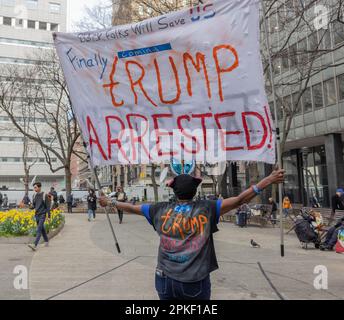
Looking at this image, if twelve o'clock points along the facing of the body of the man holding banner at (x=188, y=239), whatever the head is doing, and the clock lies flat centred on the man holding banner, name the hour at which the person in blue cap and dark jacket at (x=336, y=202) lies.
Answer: The person in blue cap and dark jacket is roughly at 1 o'clock from the man holding banner.

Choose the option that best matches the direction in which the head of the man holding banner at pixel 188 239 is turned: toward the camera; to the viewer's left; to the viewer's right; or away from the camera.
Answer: away from the camera

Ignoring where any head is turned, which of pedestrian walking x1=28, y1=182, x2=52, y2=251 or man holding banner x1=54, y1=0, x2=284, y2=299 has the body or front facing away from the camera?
the man holding banner

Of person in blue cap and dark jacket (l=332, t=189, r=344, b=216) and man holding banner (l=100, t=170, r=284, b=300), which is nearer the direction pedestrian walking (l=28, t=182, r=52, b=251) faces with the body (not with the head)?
the man holding banner

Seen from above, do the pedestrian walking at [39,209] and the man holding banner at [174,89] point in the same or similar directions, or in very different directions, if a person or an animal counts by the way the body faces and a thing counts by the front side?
very different directions

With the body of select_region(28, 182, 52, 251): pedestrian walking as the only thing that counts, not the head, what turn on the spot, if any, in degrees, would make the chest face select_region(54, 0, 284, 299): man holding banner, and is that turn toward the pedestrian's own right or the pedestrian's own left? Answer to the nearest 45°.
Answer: approximately 45° to the pedestrian's own left

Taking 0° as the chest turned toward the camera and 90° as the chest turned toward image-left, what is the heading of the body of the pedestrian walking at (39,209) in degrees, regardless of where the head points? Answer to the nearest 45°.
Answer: approximately 45°

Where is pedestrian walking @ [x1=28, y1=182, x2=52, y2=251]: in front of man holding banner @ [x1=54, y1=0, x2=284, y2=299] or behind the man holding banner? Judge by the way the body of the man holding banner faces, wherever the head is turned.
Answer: in front

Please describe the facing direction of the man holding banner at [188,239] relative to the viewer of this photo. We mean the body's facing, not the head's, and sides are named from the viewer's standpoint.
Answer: facing away from the viewer

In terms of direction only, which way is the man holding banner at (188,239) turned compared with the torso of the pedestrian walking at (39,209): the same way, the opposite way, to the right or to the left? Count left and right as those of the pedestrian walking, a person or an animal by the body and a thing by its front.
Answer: the opposite way

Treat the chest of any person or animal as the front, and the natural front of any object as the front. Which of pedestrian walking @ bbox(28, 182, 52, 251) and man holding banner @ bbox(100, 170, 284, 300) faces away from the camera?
the man holding banner

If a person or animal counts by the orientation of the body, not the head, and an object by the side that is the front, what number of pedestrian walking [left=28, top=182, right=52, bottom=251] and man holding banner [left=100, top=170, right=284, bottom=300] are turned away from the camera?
1
